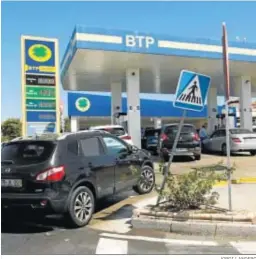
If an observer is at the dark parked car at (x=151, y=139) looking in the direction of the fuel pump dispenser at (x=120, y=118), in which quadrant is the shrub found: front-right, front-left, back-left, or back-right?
back-left

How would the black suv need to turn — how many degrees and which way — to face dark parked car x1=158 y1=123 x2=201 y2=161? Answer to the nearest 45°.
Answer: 0° — it already faces it

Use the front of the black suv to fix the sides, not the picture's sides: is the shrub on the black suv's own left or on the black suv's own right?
on the black suv's own right

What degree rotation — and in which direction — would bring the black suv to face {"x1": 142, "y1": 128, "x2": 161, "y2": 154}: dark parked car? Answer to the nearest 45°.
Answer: approximately 45° to its left

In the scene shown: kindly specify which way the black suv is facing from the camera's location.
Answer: facing away from the viewer and to the right of the viewer
